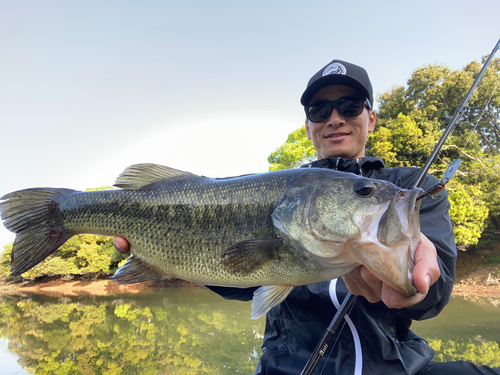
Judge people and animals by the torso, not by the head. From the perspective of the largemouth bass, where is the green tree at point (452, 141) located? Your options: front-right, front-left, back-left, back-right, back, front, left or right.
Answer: front-left

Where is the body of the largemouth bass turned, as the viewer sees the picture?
to the viewer's right

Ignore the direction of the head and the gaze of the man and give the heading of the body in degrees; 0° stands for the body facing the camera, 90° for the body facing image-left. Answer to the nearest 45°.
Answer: approximately 0°
